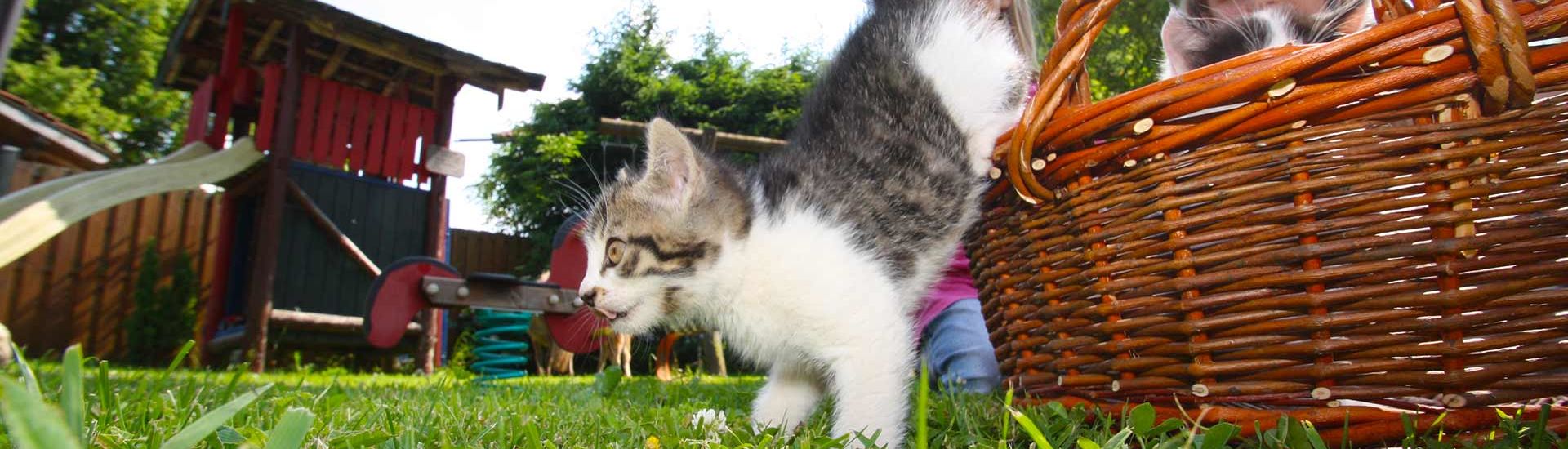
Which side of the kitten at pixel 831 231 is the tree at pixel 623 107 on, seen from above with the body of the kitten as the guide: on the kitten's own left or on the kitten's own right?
on the kitten's own right

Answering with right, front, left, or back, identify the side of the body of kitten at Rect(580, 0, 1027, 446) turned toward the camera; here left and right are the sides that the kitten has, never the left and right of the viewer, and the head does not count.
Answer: left

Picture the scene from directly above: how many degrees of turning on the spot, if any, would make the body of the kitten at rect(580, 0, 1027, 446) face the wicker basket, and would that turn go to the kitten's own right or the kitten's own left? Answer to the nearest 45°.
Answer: approximately 135° to the kitten's own left

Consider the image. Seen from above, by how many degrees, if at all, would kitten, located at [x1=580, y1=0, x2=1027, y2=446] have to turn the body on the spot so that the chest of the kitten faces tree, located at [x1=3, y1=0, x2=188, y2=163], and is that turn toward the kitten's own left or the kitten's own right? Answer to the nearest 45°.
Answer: approximately 45° to the kitten's own right

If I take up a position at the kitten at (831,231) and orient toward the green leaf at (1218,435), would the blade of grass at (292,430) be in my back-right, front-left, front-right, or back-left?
front-right
